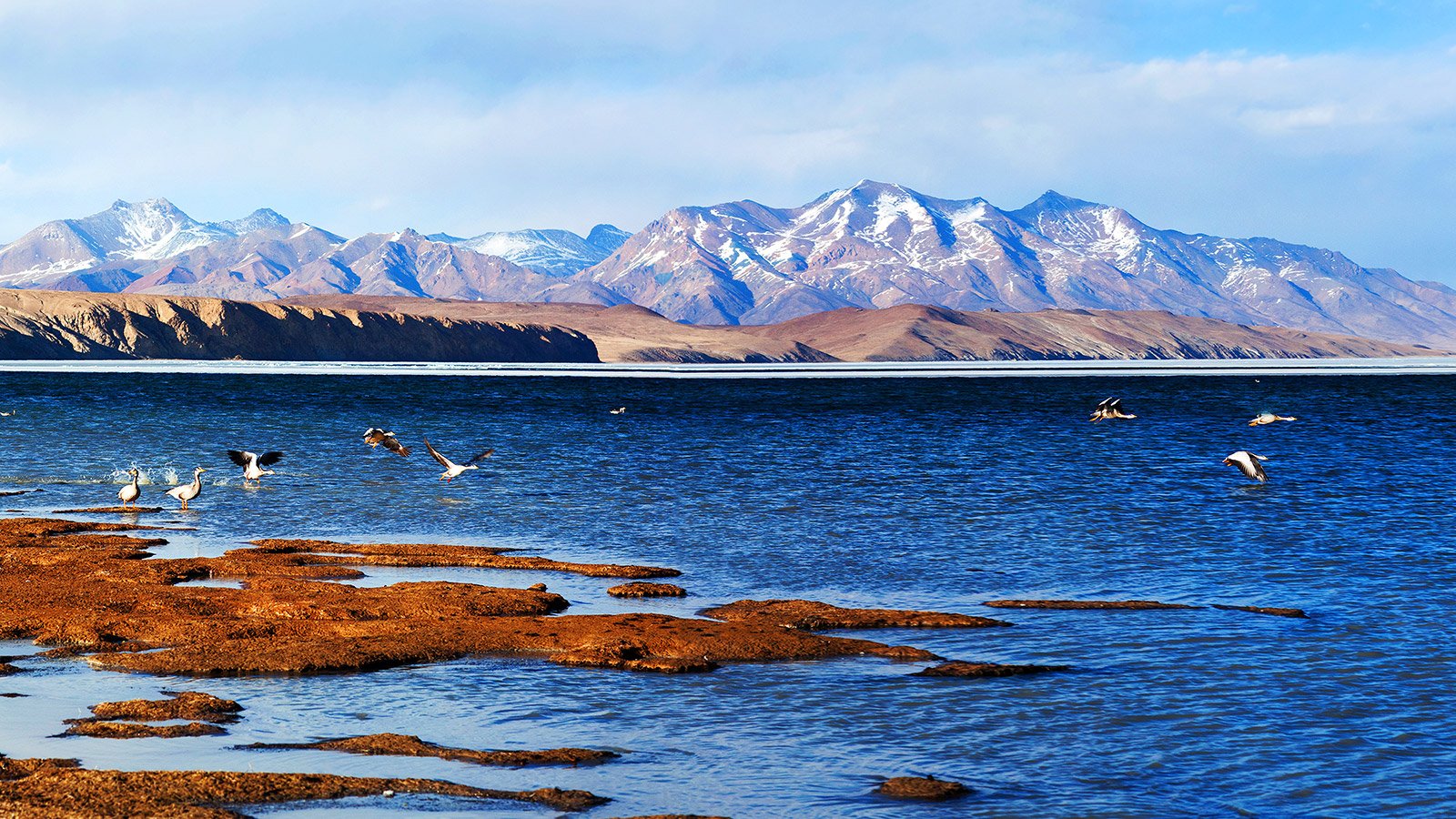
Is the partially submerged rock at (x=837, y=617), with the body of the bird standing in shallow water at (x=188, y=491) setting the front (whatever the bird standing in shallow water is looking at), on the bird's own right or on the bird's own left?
on the bird's own right

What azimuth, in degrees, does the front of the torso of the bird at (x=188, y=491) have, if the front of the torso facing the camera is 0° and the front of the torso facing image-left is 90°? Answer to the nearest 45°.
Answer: approximately 270°

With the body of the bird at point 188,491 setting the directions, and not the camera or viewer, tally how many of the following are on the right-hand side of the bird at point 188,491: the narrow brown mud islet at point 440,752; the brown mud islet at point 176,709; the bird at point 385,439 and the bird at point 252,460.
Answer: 2

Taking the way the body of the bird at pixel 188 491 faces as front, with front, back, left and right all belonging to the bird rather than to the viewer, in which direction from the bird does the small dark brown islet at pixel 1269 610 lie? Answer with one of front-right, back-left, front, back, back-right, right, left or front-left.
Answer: front-right

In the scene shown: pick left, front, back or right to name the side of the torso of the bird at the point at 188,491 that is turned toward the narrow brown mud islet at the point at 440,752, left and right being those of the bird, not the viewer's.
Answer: right

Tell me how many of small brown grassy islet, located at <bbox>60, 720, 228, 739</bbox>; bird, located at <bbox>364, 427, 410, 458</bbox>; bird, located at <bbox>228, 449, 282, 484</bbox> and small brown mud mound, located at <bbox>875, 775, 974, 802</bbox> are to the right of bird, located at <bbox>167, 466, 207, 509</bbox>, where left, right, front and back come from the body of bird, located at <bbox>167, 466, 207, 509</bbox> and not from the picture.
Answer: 2

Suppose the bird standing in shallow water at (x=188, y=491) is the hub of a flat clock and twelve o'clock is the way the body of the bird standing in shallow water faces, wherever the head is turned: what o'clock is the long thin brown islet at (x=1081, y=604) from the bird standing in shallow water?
The long thin brown islet is roughly at 2 o'clock from the bird standing in shallow water.

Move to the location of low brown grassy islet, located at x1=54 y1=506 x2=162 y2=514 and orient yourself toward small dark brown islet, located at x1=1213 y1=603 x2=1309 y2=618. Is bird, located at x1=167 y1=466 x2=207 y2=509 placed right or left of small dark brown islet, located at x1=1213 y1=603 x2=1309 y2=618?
left

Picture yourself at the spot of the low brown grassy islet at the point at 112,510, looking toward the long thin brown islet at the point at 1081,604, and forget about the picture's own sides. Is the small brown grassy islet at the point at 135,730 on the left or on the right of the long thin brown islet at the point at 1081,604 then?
right

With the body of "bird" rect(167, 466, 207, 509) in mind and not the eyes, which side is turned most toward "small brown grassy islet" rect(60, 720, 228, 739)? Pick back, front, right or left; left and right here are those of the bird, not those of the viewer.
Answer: right

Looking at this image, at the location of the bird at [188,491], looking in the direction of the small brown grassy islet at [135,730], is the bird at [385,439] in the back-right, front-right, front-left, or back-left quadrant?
back-left
